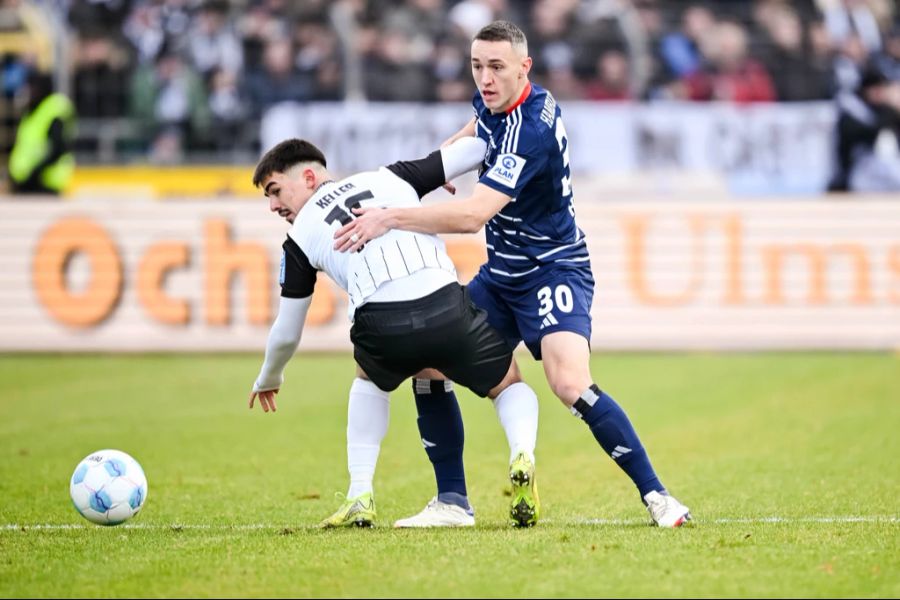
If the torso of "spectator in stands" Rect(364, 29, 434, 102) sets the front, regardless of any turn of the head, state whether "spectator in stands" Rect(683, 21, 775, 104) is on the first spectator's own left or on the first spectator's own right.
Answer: on the first spectator's own left

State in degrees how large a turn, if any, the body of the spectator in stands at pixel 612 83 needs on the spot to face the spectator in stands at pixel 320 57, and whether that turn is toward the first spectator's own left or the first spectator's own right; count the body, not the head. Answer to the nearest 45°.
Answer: approximately 90° to the first spectator's own right

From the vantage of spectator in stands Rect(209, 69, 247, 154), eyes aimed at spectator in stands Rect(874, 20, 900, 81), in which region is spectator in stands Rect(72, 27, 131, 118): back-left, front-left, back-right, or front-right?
back-left
